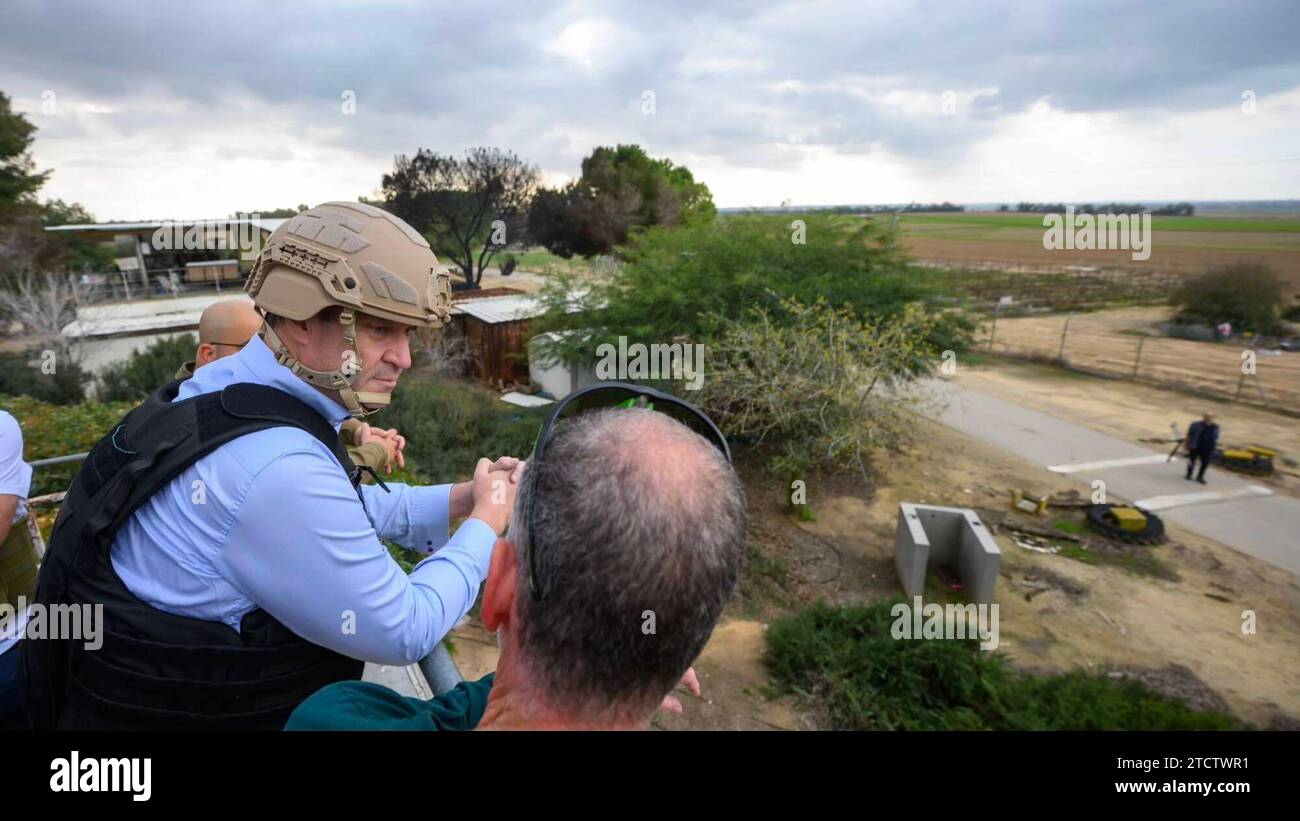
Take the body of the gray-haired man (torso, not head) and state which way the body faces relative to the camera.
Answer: away from the camera

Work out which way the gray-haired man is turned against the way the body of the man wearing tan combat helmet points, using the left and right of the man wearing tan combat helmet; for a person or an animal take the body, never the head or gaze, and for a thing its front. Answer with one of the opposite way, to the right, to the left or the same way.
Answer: to the left

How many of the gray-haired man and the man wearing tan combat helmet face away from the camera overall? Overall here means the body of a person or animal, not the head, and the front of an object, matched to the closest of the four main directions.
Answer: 1

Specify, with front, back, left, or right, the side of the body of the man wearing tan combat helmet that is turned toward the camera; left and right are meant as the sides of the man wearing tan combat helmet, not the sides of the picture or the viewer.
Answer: right
